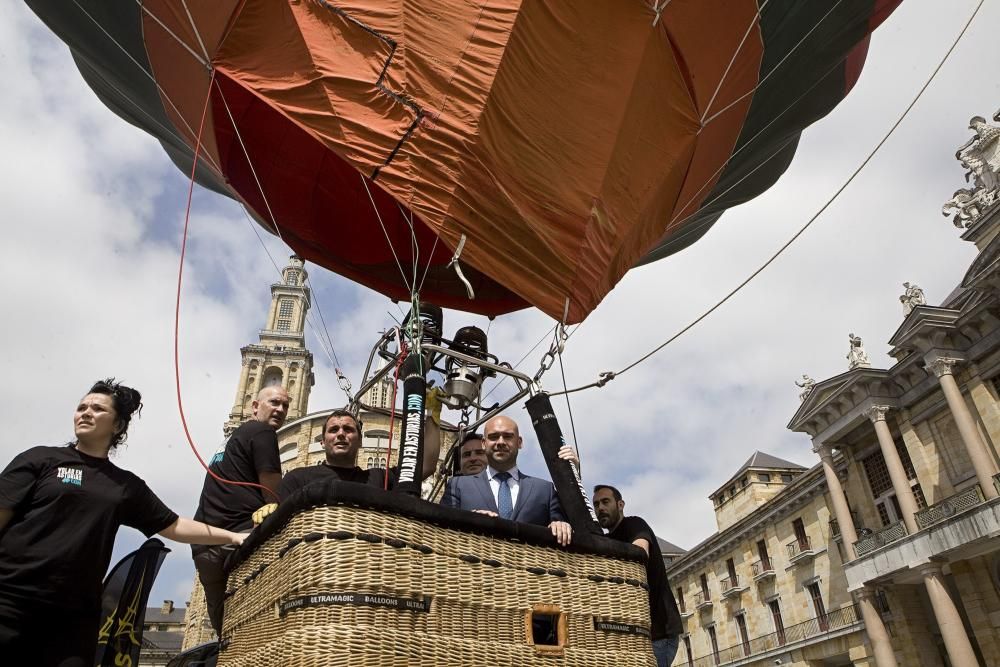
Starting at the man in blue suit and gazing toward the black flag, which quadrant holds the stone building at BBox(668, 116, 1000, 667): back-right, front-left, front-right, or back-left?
back-right

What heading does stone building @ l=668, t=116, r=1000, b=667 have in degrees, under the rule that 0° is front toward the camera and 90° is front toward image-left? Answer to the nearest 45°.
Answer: approximately 45°

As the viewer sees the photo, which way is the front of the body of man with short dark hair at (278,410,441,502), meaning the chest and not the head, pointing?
toward the camera

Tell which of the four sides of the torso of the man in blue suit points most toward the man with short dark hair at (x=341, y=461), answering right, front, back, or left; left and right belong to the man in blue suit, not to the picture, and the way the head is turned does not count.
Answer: right

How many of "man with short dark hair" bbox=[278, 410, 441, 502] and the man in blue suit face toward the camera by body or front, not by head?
2

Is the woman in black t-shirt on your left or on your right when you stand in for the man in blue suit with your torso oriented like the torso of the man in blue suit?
on your right

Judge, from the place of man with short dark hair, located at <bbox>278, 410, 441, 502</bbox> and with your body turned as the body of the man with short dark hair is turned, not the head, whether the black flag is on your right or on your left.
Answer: on your right

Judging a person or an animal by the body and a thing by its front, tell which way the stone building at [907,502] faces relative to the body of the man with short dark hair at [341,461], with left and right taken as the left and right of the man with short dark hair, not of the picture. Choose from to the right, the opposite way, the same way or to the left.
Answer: to the right

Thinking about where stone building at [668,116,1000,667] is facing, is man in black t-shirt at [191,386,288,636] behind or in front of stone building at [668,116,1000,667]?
in front

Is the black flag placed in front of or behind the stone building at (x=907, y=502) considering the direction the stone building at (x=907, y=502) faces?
in front

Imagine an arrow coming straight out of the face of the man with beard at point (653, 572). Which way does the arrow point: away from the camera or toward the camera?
toward the camera

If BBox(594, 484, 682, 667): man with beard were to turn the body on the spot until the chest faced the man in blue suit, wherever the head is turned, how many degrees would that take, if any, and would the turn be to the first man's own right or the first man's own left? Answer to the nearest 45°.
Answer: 0° — they already face them

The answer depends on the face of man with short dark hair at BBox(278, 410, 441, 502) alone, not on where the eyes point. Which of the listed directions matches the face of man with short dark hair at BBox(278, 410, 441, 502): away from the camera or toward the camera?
toward the camera

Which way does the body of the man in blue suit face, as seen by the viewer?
toward the camera
